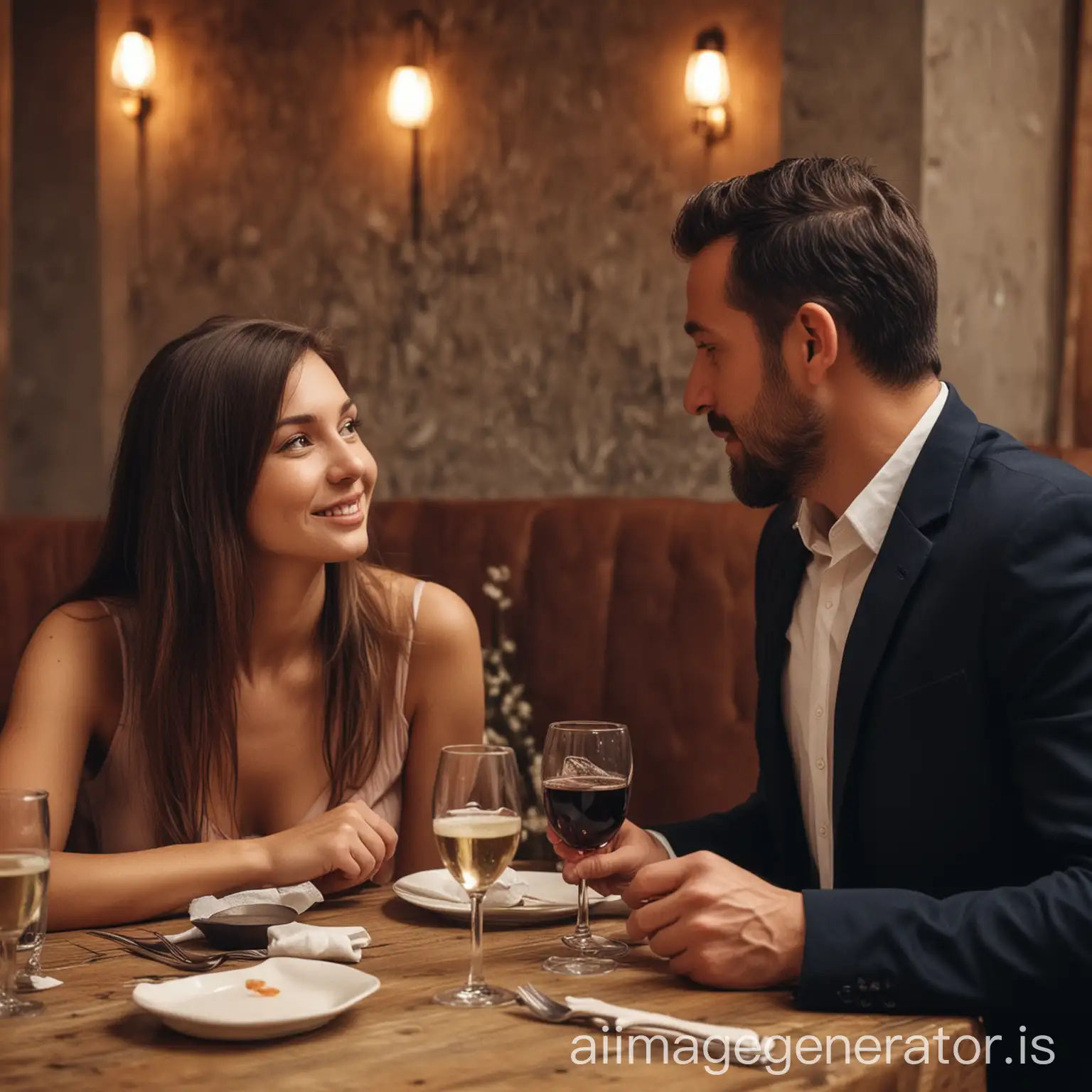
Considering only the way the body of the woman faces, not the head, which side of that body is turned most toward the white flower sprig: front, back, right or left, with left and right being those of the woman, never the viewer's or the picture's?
left

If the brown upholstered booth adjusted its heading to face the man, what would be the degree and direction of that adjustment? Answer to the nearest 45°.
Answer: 0° — it already faces them

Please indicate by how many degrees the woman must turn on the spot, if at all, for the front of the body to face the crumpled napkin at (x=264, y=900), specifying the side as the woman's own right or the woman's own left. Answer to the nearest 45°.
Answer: approximately 45° to the woman's own right

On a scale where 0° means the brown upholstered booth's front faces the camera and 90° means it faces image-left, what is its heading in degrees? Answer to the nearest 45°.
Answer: approximately 0°

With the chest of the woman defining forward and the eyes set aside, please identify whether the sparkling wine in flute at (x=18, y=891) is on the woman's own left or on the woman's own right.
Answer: on the woman's own right

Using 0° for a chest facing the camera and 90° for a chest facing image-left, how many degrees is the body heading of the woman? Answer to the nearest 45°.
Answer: approximately 315°

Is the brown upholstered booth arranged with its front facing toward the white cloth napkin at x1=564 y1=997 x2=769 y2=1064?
yes
